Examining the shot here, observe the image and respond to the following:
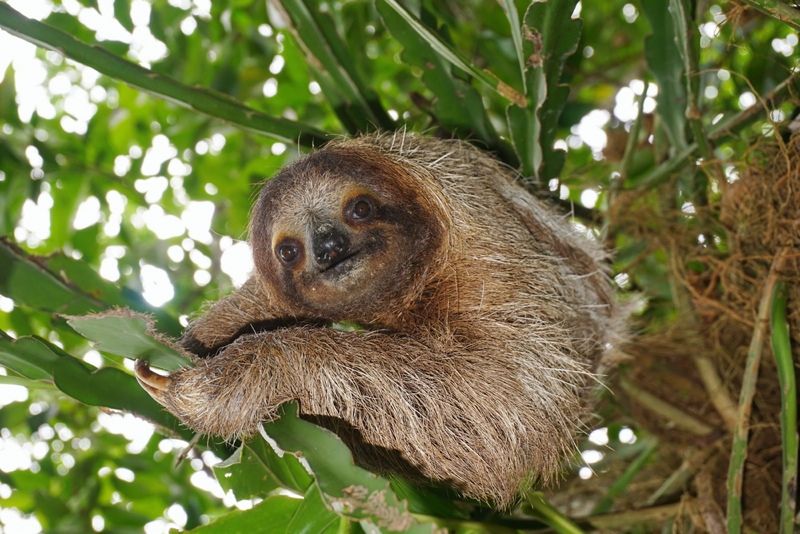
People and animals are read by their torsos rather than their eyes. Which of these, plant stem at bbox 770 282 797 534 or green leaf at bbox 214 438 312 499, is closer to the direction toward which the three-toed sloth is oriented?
the green leaf

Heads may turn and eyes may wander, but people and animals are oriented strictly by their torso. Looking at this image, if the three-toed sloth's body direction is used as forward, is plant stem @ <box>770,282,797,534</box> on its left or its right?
on its left

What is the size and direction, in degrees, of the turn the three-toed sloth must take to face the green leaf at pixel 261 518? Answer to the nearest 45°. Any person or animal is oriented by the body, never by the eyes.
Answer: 0° — it already faces it

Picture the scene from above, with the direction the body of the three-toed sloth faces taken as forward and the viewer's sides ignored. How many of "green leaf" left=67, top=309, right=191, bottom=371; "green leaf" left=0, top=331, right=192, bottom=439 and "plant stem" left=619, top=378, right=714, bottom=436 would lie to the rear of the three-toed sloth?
1

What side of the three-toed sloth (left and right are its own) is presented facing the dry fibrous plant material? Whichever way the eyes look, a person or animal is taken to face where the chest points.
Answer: back

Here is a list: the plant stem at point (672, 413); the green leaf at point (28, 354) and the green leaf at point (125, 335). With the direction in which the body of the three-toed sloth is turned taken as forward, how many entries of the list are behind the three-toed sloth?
1

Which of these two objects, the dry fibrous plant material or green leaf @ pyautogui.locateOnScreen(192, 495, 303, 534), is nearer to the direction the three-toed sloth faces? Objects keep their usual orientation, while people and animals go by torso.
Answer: the green leaf

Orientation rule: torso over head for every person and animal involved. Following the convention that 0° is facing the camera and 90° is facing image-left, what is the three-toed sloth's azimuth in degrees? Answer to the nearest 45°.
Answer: approximately 45°

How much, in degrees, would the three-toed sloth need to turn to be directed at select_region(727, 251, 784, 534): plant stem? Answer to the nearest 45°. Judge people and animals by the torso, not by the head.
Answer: approximately 135° to its left
